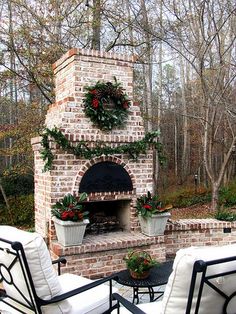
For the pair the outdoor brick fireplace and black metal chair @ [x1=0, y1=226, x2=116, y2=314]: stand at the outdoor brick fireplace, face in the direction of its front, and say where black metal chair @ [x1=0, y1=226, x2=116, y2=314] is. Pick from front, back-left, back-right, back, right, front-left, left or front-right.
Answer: front-right

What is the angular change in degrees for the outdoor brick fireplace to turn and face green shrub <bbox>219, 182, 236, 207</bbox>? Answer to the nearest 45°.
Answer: approximately 90° to its left

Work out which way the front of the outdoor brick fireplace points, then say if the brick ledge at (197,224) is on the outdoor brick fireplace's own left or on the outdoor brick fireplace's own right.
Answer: on the outdoor brick fireplace's own left

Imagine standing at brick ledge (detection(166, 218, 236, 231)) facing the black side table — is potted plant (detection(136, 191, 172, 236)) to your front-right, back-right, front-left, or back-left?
front-right

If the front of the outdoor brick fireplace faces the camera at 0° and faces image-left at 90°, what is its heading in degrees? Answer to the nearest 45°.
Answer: approximately 315°

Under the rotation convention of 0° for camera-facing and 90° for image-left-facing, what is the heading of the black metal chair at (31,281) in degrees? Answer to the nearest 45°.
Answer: approximately 225°

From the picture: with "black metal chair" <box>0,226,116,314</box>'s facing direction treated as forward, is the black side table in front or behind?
in front

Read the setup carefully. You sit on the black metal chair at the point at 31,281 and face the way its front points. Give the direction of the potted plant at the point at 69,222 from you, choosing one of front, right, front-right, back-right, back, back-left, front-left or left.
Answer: front-left

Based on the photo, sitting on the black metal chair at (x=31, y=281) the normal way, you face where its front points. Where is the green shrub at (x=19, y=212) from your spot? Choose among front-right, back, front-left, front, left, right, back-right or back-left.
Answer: front-left

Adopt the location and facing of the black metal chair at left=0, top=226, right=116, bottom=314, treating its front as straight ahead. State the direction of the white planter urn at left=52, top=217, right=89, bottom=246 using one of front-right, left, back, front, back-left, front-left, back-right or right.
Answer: front-left

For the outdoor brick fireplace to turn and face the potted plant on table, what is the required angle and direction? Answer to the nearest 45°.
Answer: approximately 45° to its right

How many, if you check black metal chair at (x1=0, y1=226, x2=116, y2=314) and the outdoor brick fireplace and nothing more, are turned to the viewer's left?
0

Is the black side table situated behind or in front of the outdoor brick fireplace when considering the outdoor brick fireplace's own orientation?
in front

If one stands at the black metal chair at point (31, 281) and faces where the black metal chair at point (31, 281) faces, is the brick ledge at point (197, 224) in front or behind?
in front
